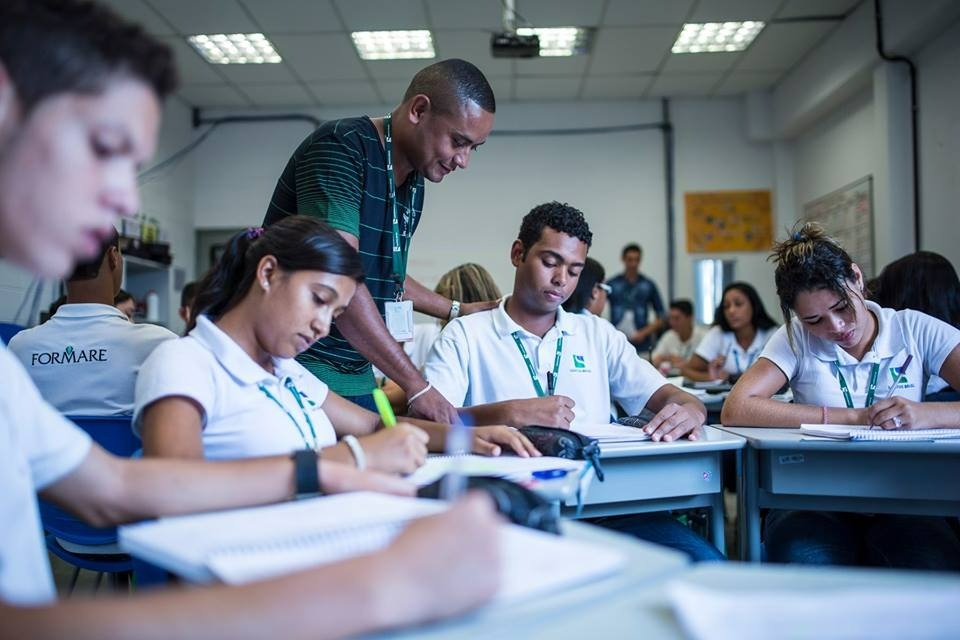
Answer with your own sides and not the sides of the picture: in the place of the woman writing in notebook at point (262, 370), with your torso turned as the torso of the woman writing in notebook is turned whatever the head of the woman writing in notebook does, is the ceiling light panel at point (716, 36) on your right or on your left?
on your left

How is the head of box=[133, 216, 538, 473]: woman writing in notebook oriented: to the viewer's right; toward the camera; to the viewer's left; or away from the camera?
to the viewer's right

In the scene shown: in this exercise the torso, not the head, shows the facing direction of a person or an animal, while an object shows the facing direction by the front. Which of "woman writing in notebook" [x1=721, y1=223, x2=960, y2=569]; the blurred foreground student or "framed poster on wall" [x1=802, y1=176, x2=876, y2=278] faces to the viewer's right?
the blurred foreground student

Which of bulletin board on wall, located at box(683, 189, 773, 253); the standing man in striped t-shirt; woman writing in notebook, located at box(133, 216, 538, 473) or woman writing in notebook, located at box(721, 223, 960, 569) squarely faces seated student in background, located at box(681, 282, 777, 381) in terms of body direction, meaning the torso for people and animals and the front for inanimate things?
the bulletin board on wall

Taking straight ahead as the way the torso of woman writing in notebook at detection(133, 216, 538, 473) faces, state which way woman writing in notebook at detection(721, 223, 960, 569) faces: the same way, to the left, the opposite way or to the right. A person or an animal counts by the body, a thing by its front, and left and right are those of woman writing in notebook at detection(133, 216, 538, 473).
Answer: to the right

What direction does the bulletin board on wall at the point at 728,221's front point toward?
toward the camera

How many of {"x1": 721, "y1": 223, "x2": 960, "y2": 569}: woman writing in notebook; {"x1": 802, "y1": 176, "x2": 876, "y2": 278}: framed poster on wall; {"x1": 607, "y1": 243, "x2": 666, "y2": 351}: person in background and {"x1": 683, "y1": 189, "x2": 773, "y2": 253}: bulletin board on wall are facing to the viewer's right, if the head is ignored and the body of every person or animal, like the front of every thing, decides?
0

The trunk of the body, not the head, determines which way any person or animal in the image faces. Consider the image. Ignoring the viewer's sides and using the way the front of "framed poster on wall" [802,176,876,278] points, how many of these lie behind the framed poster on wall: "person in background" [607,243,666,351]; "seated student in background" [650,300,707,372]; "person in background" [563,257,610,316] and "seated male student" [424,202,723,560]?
0

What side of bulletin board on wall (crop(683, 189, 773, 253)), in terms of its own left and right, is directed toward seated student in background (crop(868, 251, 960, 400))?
front

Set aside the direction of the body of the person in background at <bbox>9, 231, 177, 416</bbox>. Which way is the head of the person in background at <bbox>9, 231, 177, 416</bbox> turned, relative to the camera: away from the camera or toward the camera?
away from the camera

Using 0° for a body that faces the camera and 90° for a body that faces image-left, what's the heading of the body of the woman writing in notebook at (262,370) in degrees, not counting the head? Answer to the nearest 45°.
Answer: approximately 315°

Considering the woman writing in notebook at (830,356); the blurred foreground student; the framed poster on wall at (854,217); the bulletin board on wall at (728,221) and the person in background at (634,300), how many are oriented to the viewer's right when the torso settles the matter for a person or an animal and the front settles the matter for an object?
1

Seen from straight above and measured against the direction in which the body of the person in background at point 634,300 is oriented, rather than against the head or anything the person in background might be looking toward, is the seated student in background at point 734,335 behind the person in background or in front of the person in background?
in front

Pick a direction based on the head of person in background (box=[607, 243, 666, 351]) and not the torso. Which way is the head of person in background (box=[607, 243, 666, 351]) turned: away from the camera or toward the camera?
toward the camera

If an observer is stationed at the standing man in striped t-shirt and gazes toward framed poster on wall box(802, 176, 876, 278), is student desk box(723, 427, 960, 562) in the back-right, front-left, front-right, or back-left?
front-right

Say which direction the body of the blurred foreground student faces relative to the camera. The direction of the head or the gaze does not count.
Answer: to the viewer's right

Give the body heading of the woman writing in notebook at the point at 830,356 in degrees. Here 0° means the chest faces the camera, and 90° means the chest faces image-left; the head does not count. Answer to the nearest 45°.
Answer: approximately 0°

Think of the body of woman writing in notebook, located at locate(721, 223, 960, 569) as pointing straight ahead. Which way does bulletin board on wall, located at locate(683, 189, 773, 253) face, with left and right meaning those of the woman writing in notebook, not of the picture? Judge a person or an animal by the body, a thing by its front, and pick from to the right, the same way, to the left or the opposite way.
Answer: the same way

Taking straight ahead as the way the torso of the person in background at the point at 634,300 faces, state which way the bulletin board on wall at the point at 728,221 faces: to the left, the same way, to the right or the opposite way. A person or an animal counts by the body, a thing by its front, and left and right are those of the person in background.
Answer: the same way
